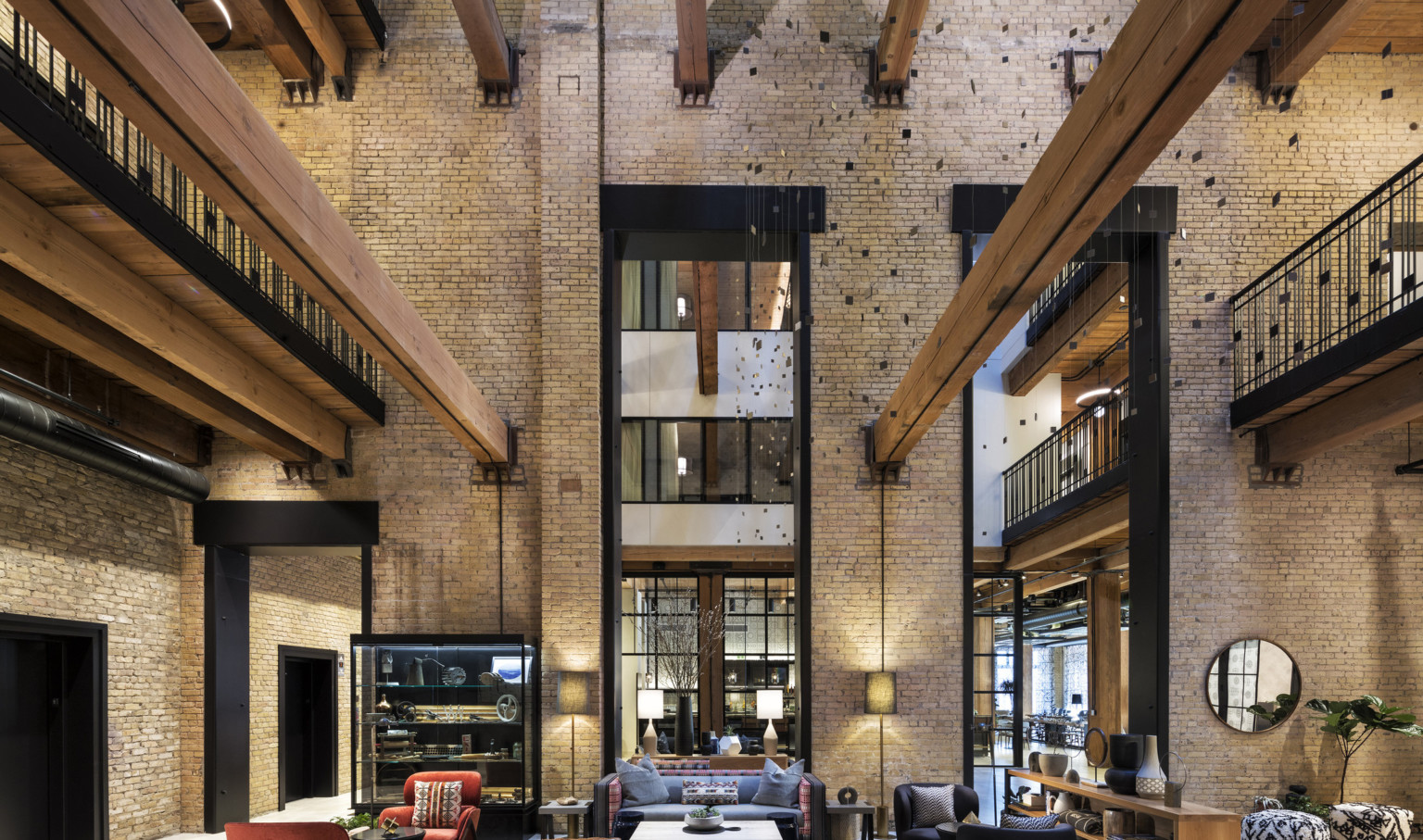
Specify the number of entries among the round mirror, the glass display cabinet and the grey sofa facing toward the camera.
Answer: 3

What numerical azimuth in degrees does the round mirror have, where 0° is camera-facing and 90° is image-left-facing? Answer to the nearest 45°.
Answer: approximately 0°

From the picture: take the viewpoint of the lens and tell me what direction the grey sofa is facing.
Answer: facing the viewer

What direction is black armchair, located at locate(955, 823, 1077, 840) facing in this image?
away from the camera

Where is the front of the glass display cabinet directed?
toward the camera

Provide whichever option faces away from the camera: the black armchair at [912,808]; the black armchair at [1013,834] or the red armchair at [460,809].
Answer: the black armchair at [1013,834]

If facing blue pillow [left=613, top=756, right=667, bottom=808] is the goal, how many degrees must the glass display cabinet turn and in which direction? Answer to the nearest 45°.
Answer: approximately 45° to its left

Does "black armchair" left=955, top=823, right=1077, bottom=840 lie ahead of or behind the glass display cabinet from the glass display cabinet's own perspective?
ahead

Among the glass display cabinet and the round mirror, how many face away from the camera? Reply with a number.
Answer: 0

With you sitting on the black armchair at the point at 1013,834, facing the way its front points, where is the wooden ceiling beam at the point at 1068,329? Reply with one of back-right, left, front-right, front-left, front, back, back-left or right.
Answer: front

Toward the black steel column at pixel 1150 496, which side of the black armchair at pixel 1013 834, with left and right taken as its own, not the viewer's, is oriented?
front

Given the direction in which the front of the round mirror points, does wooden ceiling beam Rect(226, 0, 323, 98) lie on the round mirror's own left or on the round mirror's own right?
on the round mirror's own right
